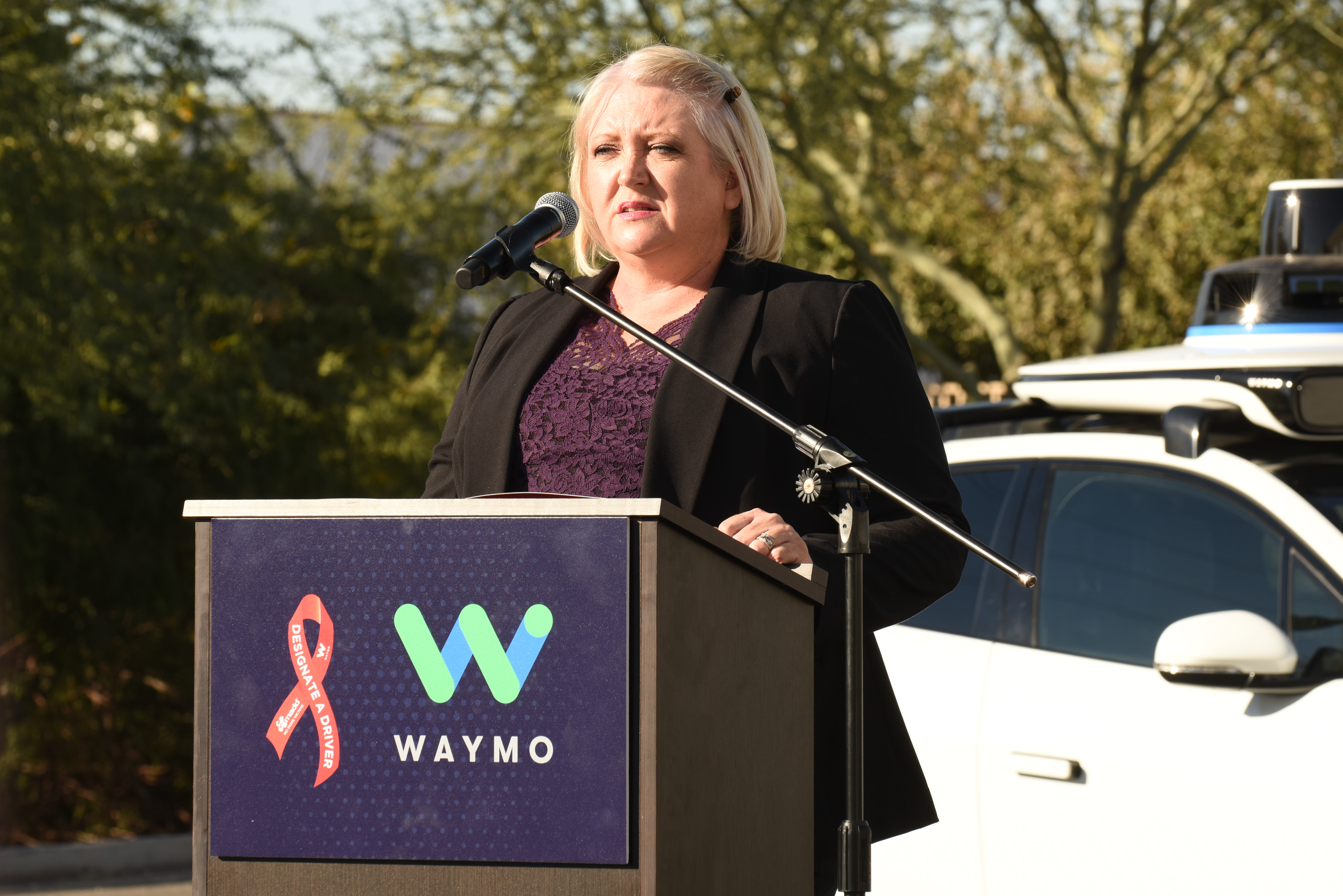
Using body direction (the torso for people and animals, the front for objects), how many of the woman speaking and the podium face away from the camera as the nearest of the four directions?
0

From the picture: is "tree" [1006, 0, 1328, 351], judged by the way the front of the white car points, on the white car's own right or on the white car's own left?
on the white car's own left

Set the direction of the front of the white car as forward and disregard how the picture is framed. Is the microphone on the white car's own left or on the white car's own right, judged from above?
on the white car's own right

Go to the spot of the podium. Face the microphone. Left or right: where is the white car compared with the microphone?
right

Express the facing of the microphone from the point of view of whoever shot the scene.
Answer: facing away from the viewer and to the right of the viewer

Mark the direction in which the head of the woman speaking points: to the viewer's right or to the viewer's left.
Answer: to the viewer's left

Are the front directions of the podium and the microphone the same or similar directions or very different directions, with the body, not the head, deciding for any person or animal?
very different directions

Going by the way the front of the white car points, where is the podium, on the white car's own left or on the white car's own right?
on the white car's own right

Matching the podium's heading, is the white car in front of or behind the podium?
behind

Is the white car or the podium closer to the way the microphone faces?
the white car

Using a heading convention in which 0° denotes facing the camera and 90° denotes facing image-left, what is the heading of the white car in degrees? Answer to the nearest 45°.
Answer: approximately 315°
